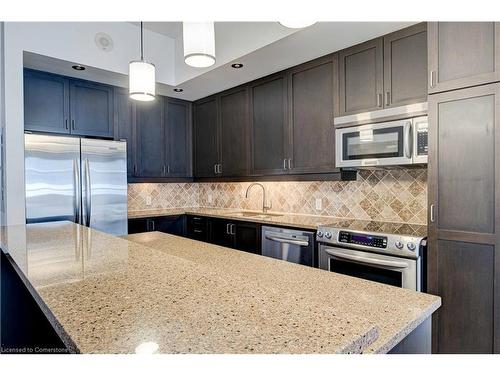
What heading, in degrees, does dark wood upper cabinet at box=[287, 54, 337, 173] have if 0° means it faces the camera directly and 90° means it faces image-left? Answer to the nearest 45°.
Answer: approximately 45°

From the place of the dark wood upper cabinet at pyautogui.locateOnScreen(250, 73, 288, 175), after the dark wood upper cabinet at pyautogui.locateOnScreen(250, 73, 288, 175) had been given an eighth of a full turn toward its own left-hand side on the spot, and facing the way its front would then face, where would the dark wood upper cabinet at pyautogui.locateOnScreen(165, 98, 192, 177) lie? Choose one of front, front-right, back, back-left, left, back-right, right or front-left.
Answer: back-right

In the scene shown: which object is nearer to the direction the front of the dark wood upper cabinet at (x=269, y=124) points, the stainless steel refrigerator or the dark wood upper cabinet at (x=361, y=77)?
the stainless steel refrigerator

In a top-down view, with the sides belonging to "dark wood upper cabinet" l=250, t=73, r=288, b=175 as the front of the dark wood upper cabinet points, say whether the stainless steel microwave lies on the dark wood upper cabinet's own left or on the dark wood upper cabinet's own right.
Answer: on the dark wood upper cabinet's own left

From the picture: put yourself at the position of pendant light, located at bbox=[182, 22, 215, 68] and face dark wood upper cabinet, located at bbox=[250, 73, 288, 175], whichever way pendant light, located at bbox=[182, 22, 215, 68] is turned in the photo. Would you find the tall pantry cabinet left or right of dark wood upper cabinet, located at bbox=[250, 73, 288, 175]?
right

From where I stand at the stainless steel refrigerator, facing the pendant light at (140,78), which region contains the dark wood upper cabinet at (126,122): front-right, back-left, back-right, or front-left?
back-left

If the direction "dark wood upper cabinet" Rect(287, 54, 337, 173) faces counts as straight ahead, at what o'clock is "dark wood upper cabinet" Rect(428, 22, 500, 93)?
"dark wood upper cabinet" Rect(428, 22, 500, 93) is roughly at 9 o'clock from "dark wood upper cabinet" Rect(287, 54, 337, 173).

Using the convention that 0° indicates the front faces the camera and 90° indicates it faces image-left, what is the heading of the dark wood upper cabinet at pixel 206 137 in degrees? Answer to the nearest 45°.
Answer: approximately 45°

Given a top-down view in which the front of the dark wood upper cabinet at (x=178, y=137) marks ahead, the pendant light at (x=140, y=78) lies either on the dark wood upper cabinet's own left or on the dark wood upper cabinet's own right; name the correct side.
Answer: on the dark wood upper cabinet's own right
